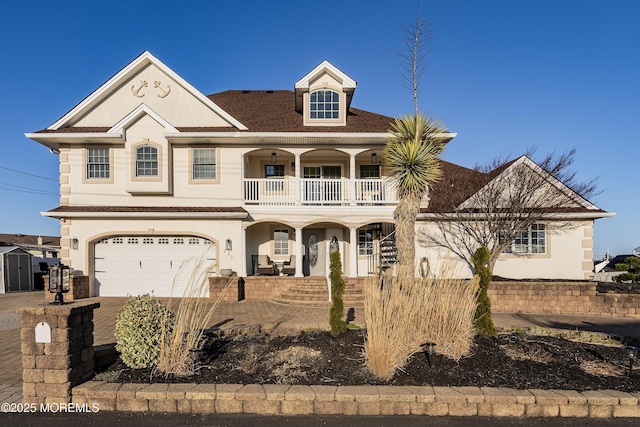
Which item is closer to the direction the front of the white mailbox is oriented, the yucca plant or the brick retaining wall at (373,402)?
the brick retaining wall

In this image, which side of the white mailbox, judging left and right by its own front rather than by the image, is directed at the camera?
front

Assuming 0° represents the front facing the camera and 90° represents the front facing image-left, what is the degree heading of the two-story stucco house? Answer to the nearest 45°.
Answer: approximately 0°

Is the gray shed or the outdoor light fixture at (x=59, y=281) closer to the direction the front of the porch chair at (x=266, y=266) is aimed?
the outdoor light fixture

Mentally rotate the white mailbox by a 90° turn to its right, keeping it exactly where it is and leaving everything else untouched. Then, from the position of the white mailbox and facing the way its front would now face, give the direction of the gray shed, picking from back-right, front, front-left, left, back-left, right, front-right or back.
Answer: right

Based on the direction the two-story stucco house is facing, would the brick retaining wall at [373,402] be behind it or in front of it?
in front

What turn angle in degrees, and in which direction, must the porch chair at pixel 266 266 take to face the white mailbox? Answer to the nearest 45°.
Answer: approximately 45° to its right

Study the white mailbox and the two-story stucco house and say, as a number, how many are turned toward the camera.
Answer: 2

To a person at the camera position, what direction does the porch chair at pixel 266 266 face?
facing the viewer and to the right of the viewer
